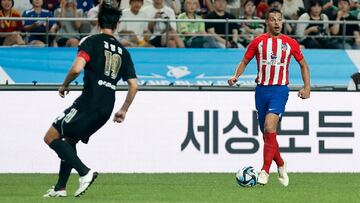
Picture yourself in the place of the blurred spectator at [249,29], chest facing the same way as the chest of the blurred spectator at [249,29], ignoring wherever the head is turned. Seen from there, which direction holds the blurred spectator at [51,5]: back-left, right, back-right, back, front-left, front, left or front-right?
right

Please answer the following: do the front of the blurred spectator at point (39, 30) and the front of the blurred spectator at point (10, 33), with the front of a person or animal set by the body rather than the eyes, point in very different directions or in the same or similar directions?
same or similar directions

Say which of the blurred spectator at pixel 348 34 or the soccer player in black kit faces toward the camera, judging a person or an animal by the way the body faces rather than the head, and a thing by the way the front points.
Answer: the blurred spectator

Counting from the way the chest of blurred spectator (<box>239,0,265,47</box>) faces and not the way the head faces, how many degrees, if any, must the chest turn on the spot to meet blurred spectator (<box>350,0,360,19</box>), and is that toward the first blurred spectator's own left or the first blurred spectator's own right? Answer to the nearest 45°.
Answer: approximately 135° to the first blurred spectator's own left

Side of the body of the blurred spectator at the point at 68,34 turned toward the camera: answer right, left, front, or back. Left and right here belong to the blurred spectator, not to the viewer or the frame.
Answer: front

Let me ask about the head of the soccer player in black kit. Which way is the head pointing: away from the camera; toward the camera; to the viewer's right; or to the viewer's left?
away from the camera

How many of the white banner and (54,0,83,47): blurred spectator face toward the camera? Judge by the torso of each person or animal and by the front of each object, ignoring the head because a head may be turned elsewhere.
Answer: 2

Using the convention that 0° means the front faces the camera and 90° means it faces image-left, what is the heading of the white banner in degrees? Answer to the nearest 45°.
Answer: approximately 0°

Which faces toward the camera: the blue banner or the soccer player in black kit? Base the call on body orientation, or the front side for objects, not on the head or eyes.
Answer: the blue banner

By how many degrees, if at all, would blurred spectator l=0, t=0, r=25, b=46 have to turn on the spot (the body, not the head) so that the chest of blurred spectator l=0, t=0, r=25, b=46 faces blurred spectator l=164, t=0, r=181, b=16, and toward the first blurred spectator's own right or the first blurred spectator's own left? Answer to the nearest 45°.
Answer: approximately 90° to the first blurred spectator's own left

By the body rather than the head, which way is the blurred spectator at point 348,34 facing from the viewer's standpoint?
toward the camera

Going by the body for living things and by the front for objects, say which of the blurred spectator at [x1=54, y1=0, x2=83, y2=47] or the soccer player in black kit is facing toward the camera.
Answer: the blurred spectator

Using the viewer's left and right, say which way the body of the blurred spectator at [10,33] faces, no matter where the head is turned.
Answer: facing the viewer

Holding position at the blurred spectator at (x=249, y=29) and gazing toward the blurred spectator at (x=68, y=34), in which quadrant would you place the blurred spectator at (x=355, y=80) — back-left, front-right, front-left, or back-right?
back-left

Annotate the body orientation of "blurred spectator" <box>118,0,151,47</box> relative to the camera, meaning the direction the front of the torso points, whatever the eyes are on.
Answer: toward the camera

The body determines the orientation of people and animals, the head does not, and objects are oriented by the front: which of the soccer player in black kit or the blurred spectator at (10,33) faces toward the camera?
the blurred spectator
